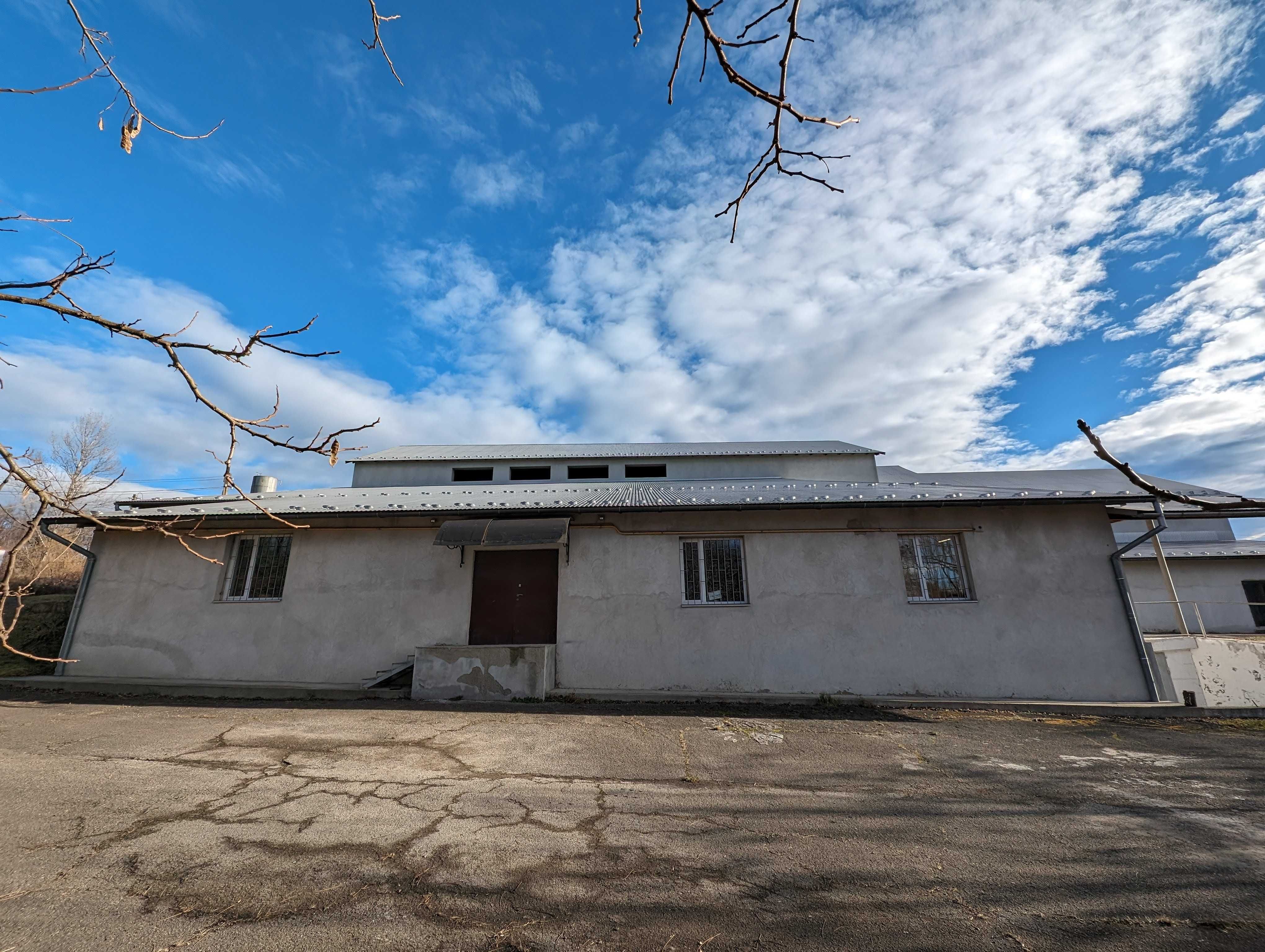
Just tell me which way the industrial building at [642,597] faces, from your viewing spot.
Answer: facing the viewer
